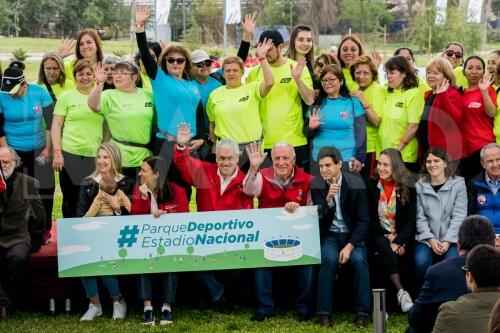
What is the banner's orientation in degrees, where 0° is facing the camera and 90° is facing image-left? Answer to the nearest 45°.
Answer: approximately 0°

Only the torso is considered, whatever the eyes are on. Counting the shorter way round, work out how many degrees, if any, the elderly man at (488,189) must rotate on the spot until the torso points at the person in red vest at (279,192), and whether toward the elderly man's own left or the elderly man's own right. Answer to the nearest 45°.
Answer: approximately 90° to the elderly man's own right

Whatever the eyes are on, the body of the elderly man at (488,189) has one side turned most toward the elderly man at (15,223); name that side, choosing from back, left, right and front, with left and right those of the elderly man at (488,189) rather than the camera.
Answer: right

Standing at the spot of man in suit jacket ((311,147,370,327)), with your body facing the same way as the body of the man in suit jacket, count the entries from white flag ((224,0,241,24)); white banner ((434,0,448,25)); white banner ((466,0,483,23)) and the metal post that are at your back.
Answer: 3
